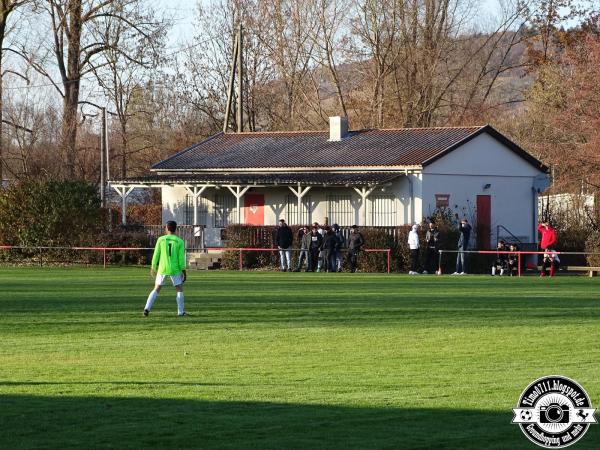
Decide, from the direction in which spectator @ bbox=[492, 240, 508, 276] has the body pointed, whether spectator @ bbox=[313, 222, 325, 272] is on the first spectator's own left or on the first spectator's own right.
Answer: on the first spectator's own right

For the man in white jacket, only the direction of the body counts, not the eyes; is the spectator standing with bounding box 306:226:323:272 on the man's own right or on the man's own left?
on the man's own right

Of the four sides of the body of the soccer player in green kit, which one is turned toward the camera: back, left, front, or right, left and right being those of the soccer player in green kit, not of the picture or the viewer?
back

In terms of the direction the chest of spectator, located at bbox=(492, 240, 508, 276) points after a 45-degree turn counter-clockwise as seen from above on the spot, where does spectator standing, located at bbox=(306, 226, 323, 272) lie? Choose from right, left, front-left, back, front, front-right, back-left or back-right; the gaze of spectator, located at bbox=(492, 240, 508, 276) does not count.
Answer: back-right

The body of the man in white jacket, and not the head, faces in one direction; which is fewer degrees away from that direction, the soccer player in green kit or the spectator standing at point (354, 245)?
the soccer player in green kit

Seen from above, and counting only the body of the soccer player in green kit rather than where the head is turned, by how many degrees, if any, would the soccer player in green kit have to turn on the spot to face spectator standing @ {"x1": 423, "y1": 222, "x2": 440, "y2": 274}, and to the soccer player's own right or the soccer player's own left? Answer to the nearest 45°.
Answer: approximately 45° to the soccer player's own right

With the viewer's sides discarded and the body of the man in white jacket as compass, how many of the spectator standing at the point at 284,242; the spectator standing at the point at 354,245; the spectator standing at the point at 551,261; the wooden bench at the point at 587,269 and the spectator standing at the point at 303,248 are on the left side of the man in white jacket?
2

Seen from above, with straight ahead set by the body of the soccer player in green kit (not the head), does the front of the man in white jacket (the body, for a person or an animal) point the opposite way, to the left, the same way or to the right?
the opposite way

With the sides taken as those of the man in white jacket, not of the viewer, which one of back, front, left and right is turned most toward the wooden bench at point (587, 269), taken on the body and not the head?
left

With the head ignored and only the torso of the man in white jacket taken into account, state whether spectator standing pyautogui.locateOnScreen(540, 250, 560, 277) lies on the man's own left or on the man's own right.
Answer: on the man's own left

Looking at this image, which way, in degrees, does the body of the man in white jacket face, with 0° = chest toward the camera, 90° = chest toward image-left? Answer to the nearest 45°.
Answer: approximately 0°

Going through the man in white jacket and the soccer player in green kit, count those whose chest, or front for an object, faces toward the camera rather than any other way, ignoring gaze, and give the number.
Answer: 1

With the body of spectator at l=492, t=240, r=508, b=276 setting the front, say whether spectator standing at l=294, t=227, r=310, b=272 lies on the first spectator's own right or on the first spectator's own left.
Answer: on the first spectator's own right
